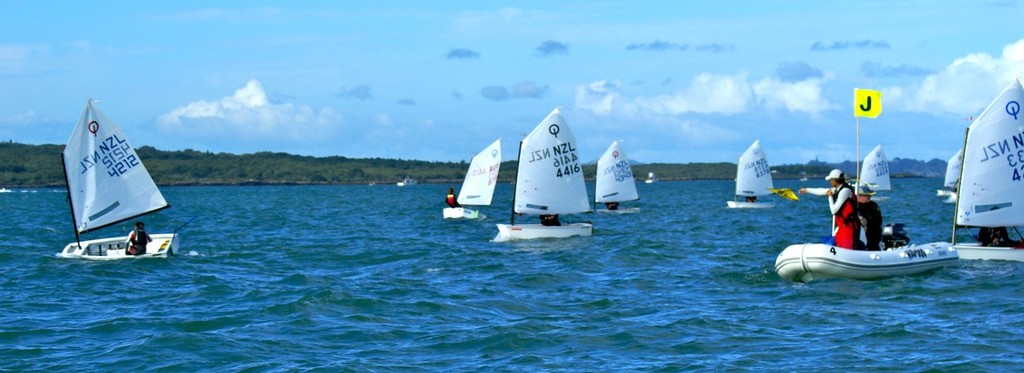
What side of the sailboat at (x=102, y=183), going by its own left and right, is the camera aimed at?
left

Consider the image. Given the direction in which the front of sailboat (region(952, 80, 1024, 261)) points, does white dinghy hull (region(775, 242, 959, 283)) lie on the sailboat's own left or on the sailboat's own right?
on the sailboat's own left

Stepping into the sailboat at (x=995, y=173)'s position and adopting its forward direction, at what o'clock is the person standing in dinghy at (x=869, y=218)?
The person standing in dinghy is roughly at 10 o'clock from the sailboat.

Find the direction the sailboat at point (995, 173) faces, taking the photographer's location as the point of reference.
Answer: facing to the left of the viewer

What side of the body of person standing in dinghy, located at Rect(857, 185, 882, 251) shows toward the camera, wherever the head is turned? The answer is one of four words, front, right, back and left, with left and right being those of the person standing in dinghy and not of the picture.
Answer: left

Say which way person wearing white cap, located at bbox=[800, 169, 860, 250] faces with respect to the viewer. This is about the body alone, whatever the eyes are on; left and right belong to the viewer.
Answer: facing to the left of the viewer

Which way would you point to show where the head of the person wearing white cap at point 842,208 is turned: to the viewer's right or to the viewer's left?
to the viewer's left

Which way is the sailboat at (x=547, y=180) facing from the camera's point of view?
to the viewer's left

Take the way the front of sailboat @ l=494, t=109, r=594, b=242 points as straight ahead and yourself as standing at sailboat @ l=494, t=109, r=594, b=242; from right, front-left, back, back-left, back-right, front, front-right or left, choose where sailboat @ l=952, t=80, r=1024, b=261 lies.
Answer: back-left

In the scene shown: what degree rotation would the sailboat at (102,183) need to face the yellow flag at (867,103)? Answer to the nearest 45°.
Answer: approximately 135° to its left
